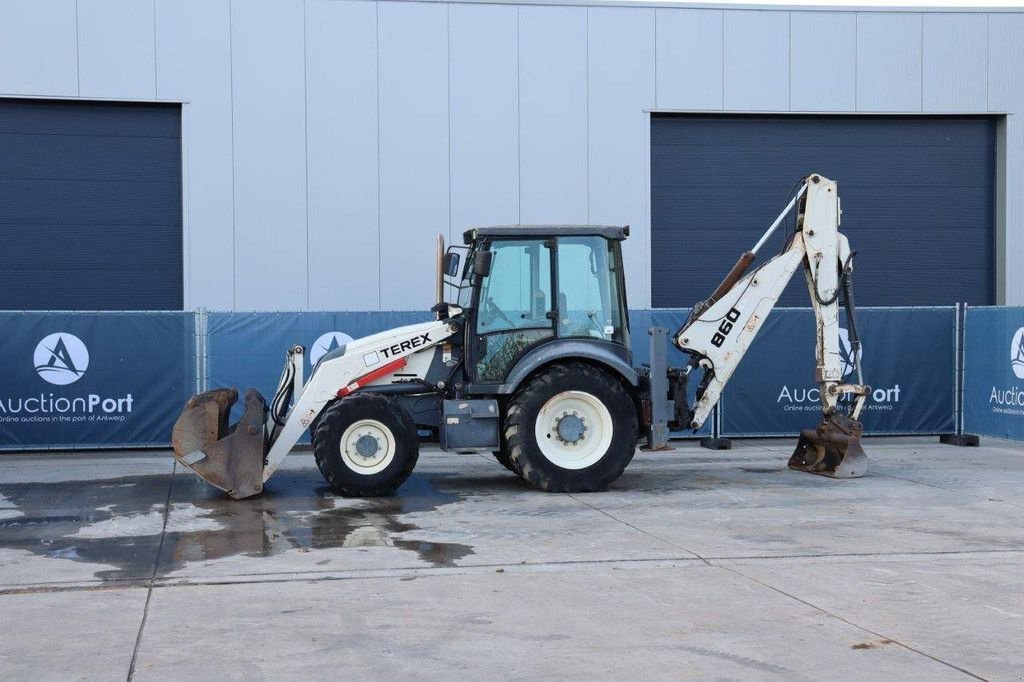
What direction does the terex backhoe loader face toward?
to the viewer's left

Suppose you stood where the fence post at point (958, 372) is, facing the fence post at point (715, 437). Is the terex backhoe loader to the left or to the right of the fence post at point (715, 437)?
left

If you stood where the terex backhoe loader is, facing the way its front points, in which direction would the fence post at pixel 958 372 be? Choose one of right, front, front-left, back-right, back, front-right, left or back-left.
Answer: back-right

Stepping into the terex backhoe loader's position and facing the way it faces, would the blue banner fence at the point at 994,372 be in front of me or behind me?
behind

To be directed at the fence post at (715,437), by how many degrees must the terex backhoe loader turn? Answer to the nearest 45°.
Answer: approximately 135° to its right

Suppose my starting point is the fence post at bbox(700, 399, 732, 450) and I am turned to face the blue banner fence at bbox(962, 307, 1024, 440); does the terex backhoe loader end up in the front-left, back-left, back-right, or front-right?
back-right
